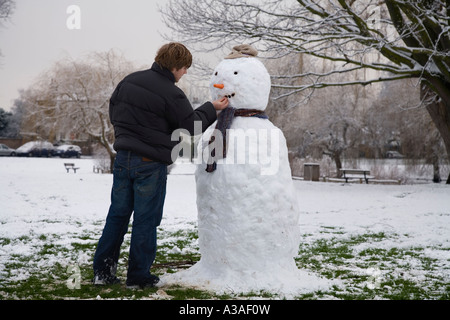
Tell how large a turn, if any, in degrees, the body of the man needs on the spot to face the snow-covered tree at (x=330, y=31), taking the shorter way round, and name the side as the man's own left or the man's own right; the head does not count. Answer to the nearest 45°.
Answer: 0° — they already face it

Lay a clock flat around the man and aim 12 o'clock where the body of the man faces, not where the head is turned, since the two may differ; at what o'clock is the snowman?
The snowman is roughly at 1 o'clock from the man.

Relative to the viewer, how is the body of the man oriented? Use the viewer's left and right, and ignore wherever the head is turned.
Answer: facing away from the viewer and to the right of the viewer

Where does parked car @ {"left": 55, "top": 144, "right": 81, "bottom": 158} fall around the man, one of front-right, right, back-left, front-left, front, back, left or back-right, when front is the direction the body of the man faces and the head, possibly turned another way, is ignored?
front-left

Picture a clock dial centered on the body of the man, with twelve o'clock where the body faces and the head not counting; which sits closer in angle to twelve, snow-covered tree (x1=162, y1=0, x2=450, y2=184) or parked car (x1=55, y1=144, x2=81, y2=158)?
the snow-covered tree

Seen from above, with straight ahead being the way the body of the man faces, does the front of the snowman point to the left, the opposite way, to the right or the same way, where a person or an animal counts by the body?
the opposite way

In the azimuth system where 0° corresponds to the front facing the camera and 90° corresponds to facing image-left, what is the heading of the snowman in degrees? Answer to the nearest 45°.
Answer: approximately 45°

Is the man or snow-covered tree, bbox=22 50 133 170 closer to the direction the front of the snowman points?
the man

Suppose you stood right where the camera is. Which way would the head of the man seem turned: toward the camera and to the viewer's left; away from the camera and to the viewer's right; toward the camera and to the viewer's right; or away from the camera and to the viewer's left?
away from the camera and to the viewer's right
